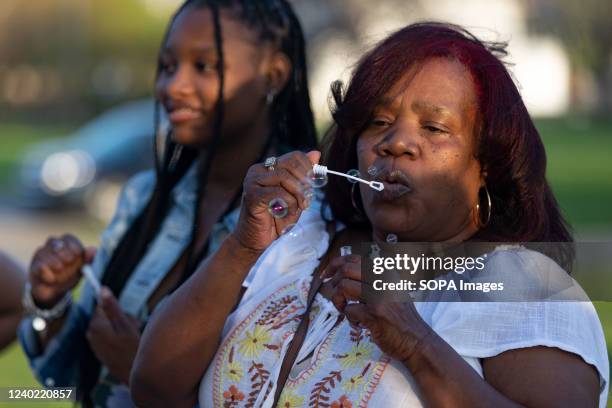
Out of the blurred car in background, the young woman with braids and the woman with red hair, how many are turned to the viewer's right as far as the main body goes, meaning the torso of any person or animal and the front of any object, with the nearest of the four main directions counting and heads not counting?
0

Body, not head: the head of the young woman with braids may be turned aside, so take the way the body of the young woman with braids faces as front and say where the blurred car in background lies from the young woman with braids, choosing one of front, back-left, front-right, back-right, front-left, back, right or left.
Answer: back-right

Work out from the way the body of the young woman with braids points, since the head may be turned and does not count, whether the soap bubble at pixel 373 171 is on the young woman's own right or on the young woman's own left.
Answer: on the young woman's own left

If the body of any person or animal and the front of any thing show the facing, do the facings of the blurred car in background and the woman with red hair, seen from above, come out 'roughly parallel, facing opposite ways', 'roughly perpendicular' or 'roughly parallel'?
roughly parallel

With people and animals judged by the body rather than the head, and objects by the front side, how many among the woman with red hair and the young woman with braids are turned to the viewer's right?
0

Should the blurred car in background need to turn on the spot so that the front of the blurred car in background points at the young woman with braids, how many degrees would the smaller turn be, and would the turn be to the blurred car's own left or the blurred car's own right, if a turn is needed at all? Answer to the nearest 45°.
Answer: approximately 45° to the blurred car's own left

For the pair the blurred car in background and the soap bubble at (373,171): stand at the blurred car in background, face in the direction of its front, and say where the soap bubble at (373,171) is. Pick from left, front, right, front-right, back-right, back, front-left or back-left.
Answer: front-left

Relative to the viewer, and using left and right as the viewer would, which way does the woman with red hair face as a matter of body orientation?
facing the viewer and to the left of the viewer

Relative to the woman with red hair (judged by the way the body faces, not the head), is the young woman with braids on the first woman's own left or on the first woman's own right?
on the first woman's own right
